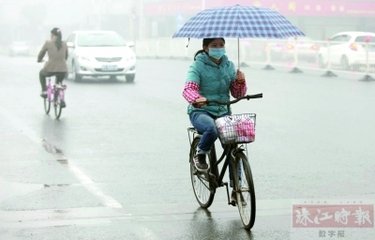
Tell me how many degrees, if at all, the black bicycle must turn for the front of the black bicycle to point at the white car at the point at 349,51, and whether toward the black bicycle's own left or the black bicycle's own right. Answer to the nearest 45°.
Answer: approximately 135° to the black bicycle's own left

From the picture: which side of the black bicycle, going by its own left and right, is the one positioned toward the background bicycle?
back

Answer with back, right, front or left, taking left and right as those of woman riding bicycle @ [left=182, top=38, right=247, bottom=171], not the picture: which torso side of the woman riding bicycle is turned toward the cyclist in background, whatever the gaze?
back

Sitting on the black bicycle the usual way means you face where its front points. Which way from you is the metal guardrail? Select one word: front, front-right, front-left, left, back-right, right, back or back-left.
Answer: back-left

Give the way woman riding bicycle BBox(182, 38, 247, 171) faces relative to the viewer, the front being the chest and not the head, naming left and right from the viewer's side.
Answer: facing the viewer and to the right of the viewer

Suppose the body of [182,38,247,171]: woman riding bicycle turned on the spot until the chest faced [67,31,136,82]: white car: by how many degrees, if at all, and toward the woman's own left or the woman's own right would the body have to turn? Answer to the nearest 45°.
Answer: approximately 135° to the woman's own left

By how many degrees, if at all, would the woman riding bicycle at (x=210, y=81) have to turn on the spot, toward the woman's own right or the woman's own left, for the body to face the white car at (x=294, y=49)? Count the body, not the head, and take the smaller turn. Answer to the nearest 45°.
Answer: approximately 135° to the woman's own left

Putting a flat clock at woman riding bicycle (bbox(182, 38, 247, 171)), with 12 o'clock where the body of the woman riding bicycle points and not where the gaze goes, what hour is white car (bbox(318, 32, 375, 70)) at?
The white car is roughly at 8 o'clock from the woman riding bicycle.

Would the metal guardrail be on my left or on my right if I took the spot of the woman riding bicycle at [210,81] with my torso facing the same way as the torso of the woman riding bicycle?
on my left

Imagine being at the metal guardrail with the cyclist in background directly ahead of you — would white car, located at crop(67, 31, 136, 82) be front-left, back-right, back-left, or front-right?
front-right

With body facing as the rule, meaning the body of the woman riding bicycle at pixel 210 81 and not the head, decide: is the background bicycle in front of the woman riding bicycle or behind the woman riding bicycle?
behind
